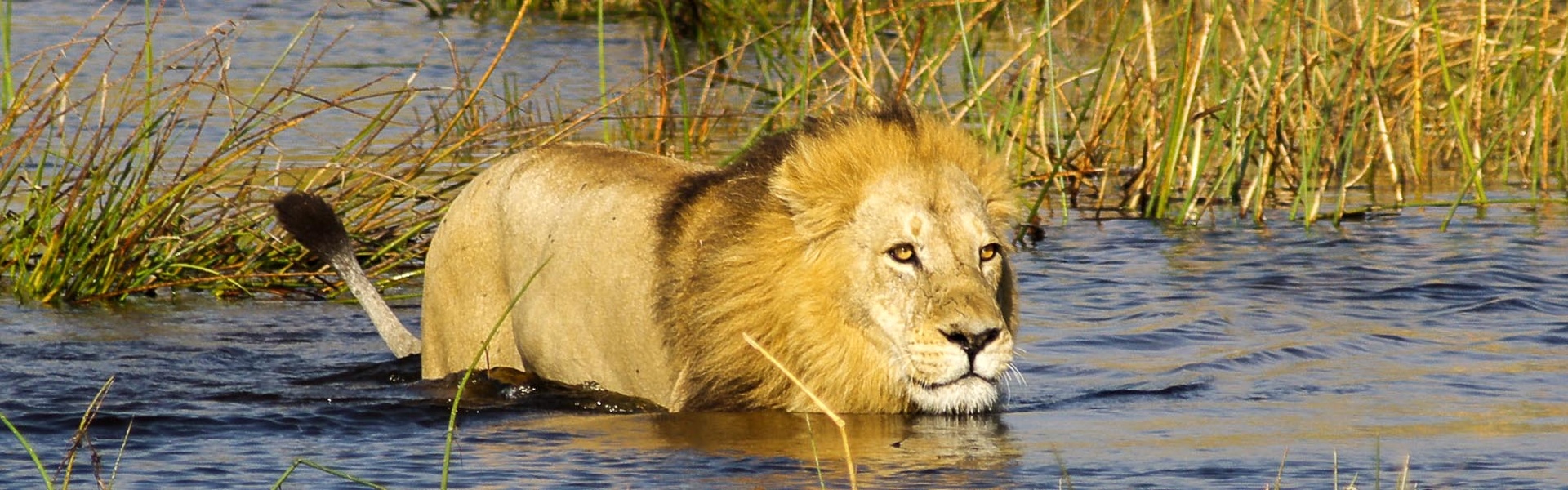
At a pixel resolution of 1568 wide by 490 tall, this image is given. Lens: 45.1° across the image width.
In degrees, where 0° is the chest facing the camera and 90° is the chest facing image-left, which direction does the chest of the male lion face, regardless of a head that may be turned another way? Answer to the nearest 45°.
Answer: approximately 315°
